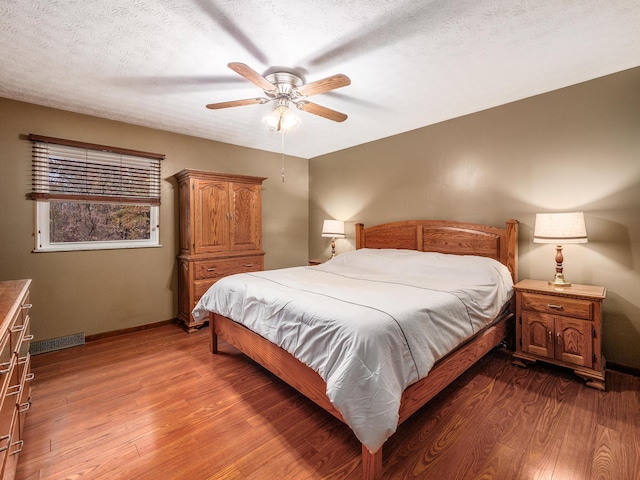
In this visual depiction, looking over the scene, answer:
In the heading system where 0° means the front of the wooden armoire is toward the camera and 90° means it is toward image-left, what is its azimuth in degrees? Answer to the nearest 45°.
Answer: approximately 315°

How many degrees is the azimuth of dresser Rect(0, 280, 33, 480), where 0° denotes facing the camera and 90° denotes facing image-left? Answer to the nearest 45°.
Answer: approximately 270°

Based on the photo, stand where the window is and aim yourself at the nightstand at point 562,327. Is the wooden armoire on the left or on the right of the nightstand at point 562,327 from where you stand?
left

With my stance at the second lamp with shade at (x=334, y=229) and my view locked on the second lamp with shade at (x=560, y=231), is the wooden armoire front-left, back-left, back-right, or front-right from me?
back-right

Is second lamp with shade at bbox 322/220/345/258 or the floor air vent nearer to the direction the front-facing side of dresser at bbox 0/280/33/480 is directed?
the second lamp with shade

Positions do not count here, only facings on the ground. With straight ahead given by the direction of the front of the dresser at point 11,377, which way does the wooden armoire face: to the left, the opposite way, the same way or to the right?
to the right
